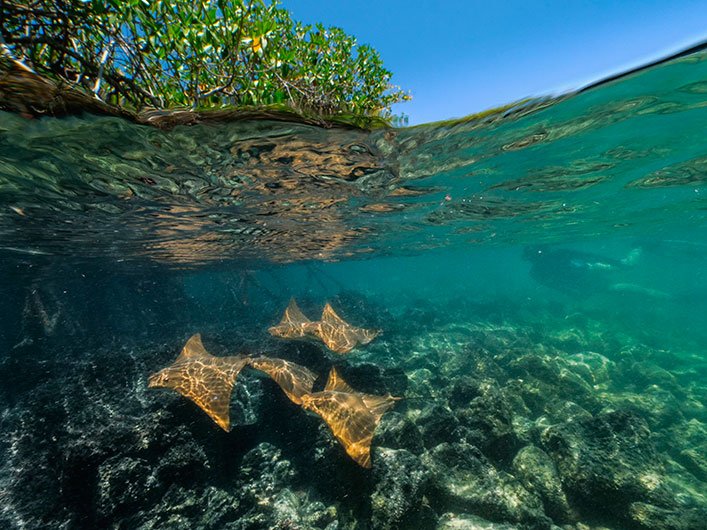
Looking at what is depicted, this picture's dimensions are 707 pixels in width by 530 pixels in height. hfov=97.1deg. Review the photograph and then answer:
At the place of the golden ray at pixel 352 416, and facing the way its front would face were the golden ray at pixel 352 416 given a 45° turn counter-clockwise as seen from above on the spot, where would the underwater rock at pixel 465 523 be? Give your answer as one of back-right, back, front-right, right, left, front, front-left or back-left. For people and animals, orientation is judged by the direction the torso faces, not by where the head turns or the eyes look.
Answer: left

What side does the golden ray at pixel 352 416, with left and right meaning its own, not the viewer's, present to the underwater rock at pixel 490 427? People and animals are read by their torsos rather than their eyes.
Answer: back

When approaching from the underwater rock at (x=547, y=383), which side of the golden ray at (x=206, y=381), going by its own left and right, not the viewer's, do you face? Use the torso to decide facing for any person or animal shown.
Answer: back

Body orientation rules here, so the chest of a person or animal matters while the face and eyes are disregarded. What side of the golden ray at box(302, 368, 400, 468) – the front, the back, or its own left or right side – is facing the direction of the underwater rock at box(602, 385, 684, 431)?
back

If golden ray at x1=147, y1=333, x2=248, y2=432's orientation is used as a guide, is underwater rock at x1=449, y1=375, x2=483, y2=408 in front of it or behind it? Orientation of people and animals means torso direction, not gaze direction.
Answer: behind

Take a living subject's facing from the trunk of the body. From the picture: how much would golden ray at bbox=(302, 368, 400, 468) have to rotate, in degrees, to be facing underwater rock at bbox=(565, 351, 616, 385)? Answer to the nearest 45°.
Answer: approximately 135° to its right

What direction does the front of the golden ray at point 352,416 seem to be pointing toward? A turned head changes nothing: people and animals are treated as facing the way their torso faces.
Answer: to the viewer's left

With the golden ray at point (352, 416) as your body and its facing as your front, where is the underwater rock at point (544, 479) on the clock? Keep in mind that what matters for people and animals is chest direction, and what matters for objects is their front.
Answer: The underwater rock is roughly at 6 o'clock from the golden ray.

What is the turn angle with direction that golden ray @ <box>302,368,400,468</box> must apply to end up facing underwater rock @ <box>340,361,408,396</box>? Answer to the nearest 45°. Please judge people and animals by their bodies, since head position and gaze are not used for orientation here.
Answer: approximately 90° to its right

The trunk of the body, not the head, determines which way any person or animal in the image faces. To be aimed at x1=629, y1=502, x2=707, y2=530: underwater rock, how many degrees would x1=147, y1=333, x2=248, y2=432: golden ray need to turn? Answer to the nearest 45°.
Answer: approximately 135° to its left

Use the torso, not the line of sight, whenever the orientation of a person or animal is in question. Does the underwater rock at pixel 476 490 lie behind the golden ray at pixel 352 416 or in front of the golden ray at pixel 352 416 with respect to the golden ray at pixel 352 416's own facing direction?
behind

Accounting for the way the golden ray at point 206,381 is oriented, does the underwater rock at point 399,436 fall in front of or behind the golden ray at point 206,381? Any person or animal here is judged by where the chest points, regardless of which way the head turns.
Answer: behind

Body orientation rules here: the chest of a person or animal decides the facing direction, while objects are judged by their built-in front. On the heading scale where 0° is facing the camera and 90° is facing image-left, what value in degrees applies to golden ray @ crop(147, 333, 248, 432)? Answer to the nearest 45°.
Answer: approximately 90°

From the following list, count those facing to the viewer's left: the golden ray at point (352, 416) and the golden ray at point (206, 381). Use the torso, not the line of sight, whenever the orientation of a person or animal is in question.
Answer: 2

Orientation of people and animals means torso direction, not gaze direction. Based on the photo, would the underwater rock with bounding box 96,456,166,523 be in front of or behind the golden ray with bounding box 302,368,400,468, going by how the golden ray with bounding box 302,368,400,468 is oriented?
in front

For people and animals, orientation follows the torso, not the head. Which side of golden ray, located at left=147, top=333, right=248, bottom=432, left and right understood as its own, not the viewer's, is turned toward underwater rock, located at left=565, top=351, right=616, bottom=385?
back
